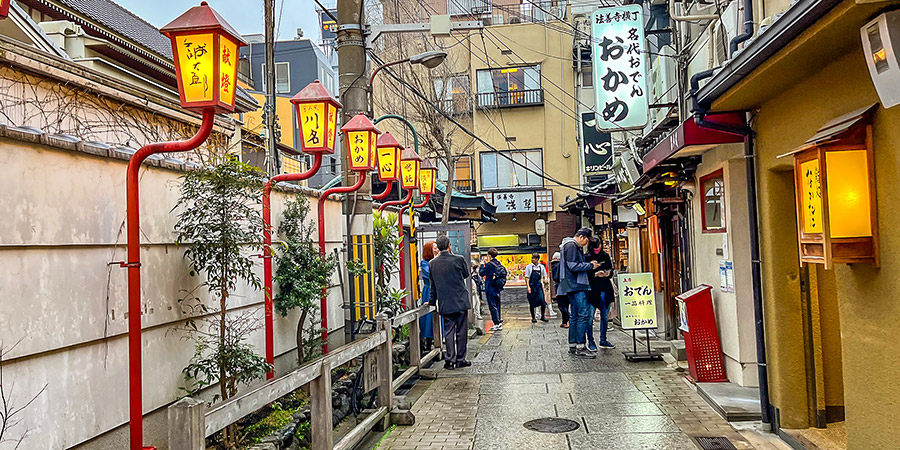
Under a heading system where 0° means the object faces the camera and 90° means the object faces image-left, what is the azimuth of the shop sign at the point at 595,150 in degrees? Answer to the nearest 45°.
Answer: approximately 0°

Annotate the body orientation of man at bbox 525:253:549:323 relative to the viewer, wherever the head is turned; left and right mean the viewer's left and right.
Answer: facing the viewer

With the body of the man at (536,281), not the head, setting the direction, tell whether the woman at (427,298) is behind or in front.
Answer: in front

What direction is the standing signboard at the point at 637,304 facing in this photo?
toward the camera

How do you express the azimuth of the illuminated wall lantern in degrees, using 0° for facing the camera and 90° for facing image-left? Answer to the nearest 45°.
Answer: approximately 45°

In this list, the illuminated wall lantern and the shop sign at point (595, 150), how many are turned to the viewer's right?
0

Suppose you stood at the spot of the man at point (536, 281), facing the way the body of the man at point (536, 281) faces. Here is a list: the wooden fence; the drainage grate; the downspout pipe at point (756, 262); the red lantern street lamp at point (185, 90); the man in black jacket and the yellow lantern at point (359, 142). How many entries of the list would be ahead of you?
6

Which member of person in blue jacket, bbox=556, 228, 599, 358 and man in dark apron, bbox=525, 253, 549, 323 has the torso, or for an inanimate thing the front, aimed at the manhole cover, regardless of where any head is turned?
the man in dark apron

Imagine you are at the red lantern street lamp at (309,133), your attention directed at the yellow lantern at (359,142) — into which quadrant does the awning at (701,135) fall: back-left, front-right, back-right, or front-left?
front-right

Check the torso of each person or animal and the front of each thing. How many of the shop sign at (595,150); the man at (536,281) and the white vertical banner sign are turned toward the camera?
3
